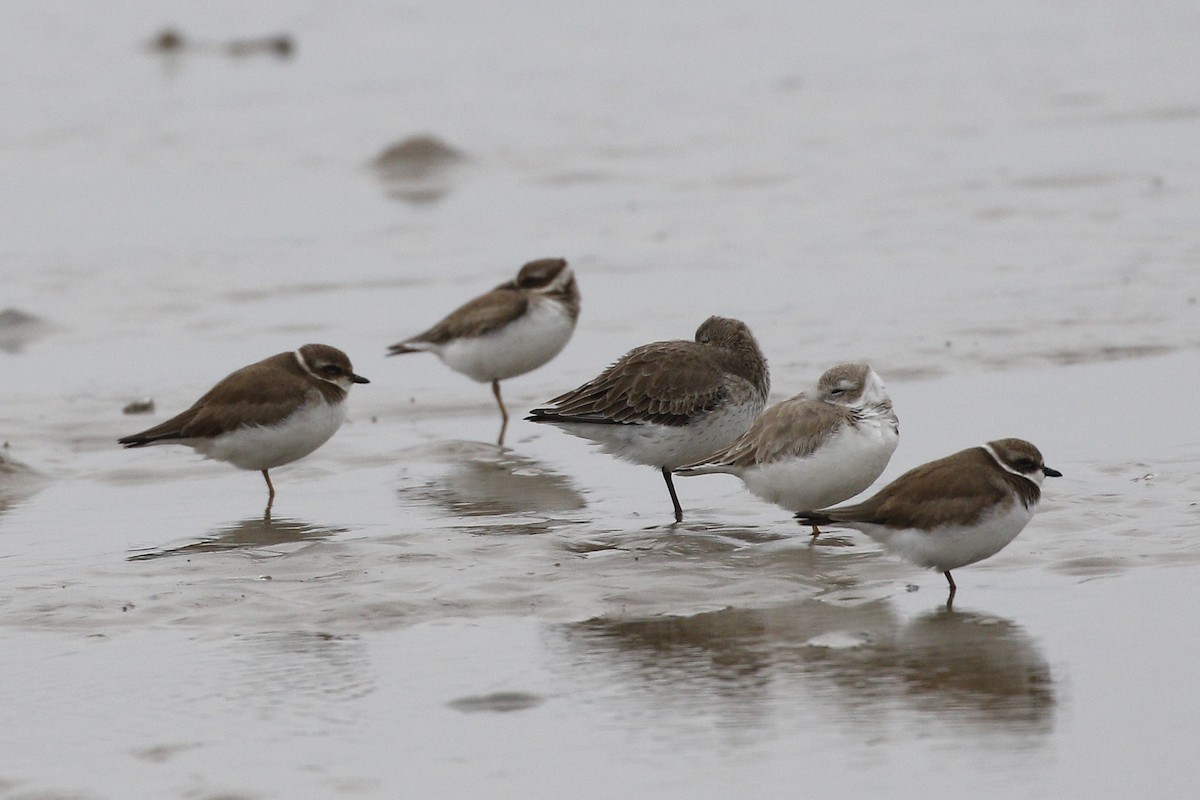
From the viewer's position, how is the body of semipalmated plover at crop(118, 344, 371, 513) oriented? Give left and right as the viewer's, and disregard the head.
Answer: facing to the right of the viewer

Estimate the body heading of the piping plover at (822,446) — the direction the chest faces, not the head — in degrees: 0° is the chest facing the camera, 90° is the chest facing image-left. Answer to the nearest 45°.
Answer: approximately 270°

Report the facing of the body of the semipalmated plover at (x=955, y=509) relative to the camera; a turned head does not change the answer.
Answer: to the viewer's right

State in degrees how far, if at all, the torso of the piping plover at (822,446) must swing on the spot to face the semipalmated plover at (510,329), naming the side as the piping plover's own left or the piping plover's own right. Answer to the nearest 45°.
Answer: approximately 135° to the piping plover's own left

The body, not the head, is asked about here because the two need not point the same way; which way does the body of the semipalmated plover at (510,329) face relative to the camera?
to the viewer's right

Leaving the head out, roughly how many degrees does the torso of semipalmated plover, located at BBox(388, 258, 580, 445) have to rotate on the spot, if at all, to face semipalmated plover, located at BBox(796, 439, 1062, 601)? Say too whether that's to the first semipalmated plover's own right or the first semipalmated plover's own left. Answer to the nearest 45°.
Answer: approximately 90° to the first semipalmated plover's own right

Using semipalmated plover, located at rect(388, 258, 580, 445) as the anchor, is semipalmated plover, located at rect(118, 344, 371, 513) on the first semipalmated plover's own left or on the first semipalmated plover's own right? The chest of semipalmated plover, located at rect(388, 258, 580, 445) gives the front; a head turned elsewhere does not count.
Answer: on the first semipalmated plover's own right

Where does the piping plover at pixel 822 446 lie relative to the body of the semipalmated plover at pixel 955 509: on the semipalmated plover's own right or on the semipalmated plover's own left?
on the semipalmated plover's own left
